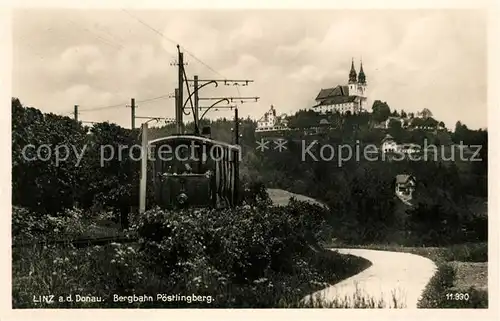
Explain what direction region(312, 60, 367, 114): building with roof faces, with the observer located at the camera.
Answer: facing the viewer and to the right of the viewer

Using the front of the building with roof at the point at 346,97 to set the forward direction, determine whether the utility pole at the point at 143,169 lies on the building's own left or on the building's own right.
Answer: on the building's own right

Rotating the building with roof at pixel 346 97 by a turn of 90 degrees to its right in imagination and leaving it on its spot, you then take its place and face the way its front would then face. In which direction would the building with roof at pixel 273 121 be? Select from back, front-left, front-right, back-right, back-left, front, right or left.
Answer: front-right
